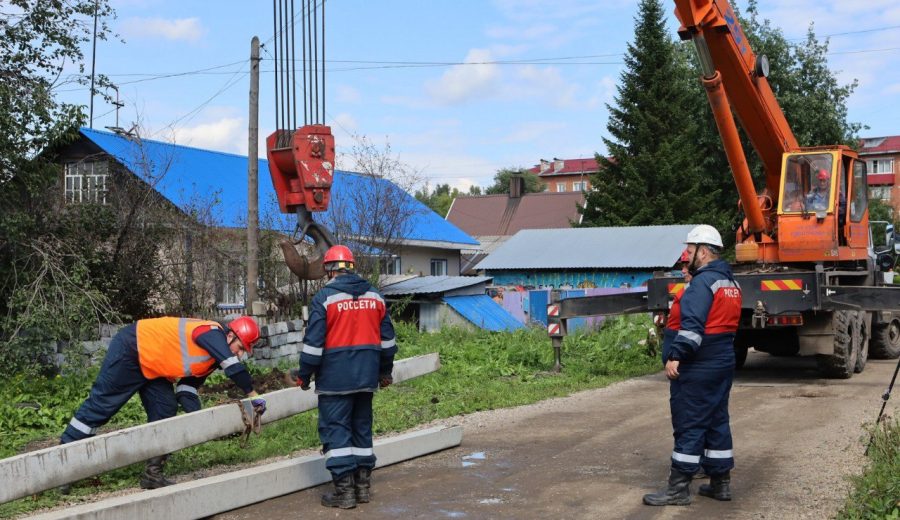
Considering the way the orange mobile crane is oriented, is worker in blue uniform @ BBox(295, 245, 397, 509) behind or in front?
behind

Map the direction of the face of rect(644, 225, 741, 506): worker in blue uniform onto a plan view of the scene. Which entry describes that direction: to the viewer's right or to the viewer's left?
to the viewer's left

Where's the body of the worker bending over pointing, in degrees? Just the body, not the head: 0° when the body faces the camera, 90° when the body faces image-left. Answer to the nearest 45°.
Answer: approximately 270°

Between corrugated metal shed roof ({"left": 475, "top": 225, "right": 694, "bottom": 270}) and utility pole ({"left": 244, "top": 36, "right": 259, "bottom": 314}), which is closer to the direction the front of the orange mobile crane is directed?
the corrugated metal shed roof

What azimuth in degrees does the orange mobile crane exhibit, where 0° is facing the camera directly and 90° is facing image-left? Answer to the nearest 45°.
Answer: approximately 225°

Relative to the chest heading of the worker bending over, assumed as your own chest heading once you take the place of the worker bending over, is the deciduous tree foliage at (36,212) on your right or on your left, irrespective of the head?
on your left

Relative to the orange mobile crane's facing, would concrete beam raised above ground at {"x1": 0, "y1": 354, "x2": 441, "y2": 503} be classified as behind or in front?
behind

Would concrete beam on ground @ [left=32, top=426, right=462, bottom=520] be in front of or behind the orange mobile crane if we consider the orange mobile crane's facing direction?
behind
